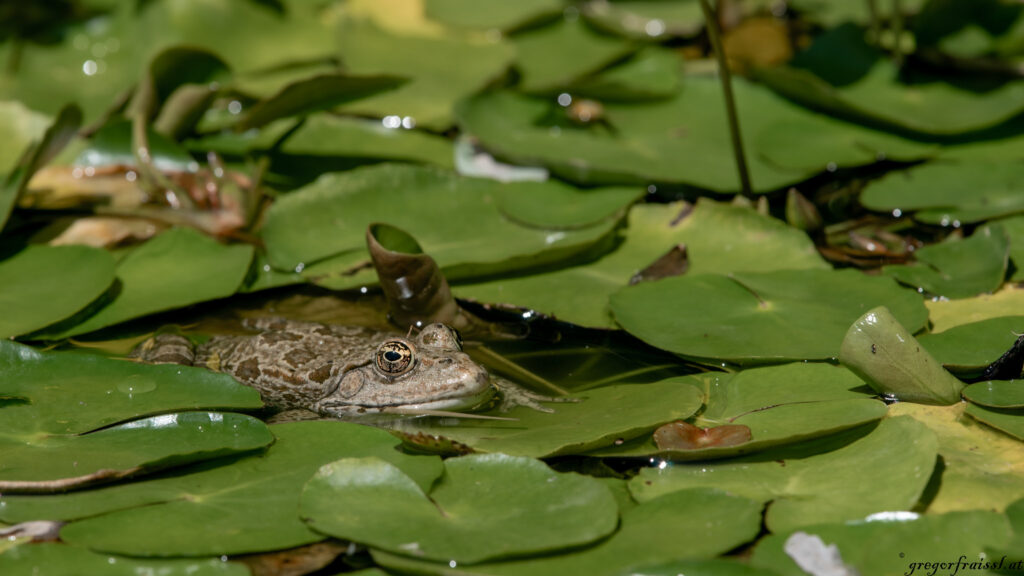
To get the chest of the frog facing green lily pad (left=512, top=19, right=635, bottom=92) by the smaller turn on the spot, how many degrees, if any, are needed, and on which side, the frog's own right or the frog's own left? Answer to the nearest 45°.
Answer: approximately 90° to the frog's own left

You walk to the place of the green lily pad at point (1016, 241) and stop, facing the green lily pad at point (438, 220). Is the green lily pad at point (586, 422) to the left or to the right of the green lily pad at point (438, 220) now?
left

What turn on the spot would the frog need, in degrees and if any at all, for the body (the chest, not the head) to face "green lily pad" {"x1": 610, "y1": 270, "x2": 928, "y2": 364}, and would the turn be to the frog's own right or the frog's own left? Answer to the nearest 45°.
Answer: approximately 45° to the frog's own left

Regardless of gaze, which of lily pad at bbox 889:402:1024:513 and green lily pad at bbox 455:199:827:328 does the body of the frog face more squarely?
the lily pad

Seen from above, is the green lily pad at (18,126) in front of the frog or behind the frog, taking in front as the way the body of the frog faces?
behind

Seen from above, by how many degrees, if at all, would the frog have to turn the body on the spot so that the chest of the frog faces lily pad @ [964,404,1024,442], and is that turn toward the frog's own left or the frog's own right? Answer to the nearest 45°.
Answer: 0° — it already faces it

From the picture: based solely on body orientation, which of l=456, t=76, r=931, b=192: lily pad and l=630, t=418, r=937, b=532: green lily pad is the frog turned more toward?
the green lily pad

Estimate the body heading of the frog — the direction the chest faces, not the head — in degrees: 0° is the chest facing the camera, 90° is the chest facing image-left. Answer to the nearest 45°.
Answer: approximately 315°

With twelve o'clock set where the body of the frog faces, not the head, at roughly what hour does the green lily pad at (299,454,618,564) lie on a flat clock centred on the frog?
The green lily pad is roughly at 1 o'clock from the frog.

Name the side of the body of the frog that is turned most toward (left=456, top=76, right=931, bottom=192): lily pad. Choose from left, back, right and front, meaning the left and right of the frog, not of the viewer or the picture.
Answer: left
